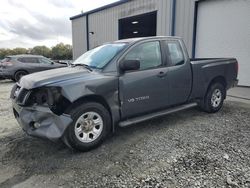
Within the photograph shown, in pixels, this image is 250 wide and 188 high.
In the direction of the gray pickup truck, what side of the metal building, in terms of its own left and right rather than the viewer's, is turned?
front

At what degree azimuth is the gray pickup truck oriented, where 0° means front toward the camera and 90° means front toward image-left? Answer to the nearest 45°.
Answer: approximately 45°

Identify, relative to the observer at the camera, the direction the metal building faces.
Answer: facing the viewer and to the left of the viewer

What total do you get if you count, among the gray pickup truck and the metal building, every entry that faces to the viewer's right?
0

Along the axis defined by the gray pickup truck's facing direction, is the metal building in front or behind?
behind
